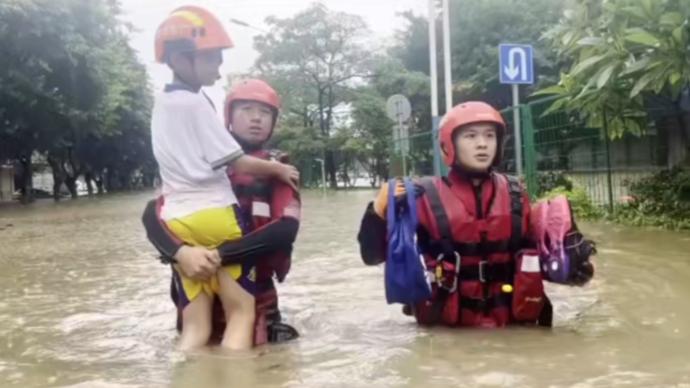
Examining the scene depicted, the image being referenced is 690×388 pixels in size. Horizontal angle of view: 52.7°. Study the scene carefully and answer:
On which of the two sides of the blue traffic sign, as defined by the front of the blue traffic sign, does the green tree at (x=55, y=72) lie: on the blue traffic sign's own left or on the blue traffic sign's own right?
on the blue traffic sign's own right

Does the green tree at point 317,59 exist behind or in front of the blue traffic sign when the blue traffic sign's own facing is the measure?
behind

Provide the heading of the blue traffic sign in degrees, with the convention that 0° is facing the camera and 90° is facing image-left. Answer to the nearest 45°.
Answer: approximately 0°
